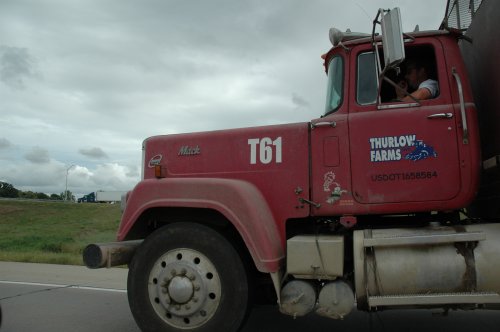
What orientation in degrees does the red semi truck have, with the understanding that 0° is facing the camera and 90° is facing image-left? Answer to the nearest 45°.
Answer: approximately 90°
